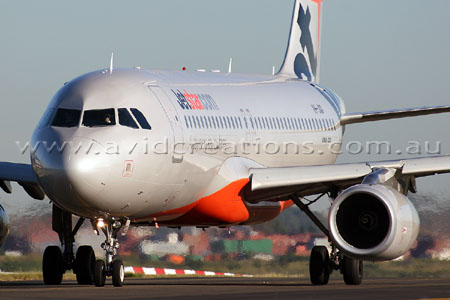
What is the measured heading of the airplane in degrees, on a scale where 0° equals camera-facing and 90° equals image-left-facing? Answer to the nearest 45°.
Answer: approximately 45°
